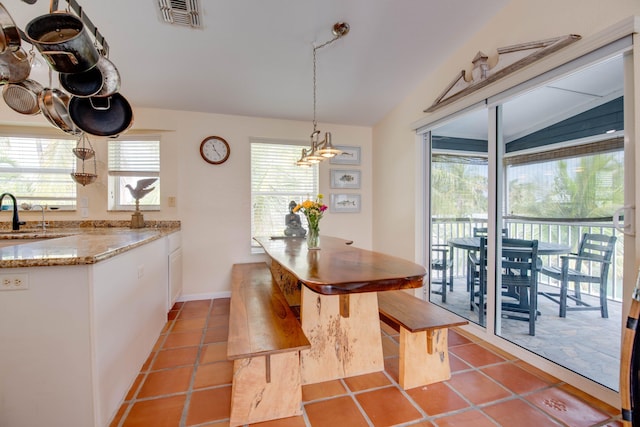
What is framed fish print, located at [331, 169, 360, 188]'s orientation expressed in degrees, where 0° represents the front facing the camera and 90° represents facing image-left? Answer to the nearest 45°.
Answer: approximately 0°

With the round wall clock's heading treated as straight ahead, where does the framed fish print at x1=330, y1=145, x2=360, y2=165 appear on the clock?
The framed fish print is roughly at 9 o'clock from the round wall clock.

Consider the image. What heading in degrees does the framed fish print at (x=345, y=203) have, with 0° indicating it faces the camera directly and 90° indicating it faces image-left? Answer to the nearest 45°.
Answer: approximately 0°

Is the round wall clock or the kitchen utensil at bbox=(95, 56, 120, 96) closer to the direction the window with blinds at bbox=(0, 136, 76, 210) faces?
the kitchen utensil

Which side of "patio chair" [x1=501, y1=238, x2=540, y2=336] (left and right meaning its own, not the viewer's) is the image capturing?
back

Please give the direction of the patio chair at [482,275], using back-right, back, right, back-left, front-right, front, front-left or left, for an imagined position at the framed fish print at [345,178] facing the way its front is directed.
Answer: front-left
